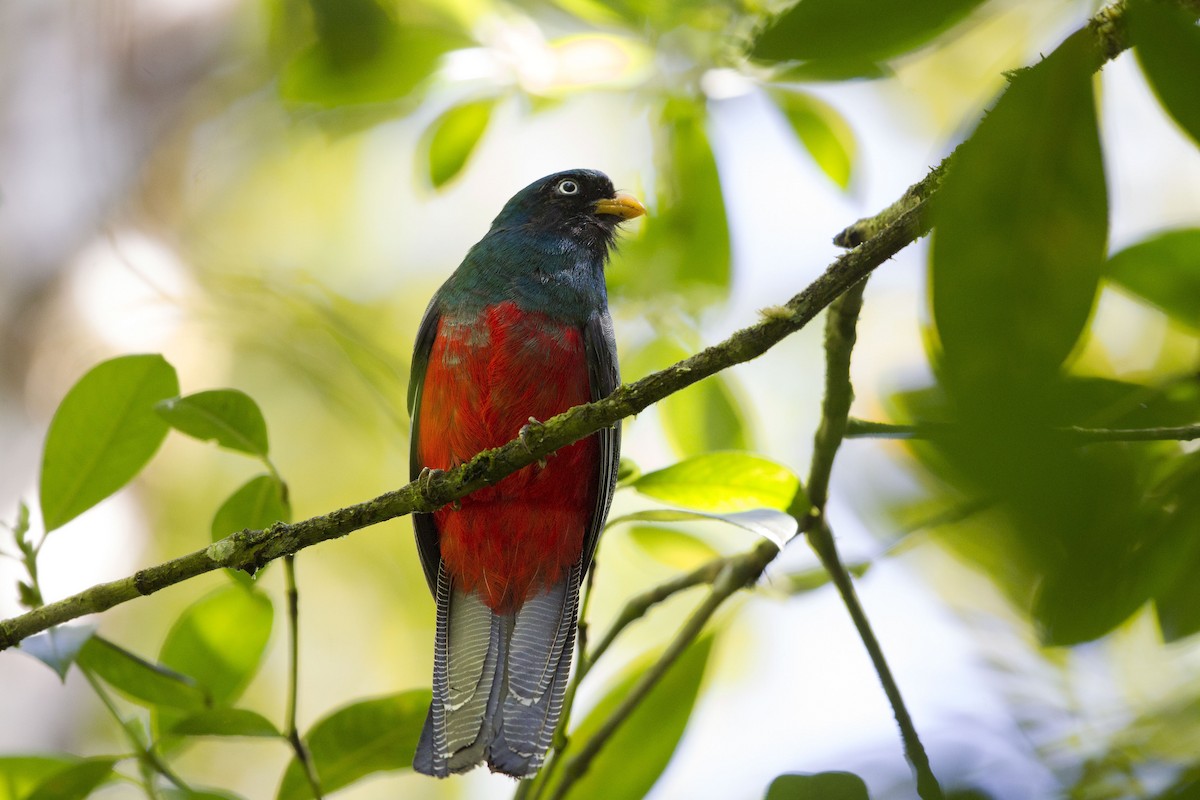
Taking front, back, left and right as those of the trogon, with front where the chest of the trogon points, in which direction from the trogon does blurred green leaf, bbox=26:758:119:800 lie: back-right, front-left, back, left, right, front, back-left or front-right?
front-right

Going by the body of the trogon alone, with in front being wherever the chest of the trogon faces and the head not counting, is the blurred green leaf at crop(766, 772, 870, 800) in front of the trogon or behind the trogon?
in front

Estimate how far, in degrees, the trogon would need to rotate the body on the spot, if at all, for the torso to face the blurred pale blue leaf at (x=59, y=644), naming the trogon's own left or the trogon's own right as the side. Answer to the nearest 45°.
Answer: approximately 45° to the trogon's own right

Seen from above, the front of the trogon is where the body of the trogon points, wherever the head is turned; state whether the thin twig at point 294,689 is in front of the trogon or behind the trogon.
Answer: in front

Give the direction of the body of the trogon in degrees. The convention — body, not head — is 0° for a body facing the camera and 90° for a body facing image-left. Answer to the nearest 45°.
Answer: approximately 0°
